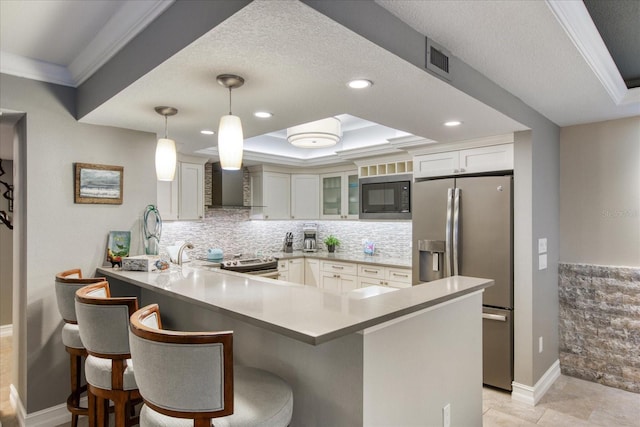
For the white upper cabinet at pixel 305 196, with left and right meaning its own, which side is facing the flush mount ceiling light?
front

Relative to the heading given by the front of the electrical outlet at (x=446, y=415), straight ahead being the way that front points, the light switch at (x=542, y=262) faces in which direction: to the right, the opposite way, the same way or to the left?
the same way

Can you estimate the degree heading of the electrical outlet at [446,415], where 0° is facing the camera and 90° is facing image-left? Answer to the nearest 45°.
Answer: approximately 315°

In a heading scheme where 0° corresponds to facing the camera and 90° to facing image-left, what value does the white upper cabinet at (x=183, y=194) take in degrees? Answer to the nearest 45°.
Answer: approximately 315°

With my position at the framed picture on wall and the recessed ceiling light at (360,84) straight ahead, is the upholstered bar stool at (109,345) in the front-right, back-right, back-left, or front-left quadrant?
front-right

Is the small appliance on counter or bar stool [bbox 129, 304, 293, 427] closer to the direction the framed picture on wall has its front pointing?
the bar stool

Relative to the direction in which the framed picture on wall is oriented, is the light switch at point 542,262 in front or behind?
in front

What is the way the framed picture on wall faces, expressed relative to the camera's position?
facing the viewer and to the right of the viewer

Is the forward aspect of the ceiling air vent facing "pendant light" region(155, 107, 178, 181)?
no

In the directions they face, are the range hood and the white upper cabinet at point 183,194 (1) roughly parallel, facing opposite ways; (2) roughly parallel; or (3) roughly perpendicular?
roughly parallel

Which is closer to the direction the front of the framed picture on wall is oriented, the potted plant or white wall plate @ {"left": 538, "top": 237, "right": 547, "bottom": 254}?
the white wall plate

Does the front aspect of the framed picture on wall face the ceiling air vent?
yes

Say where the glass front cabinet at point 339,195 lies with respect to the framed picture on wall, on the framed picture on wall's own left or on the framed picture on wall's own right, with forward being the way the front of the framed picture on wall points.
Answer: on the framed picture on wall's own left

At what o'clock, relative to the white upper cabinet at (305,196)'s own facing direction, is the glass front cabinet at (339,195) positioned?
The glass front cabinet is roughly at 10 o'clock from the white upper cabinet.

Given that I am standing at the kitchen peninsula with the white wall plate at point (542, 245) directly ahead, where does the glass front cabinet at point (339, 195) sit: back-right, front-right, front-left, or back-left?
front-left

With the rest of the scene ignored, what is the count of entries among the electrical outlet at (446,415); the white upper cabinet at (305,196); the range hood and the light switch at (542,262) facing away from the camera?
0

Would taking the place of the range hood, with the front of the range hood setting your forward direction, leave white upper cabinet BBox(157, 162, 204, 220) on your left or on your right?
on your right
